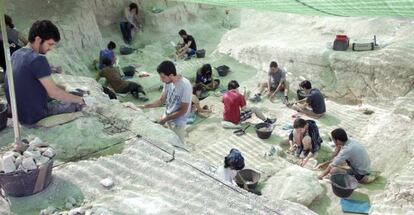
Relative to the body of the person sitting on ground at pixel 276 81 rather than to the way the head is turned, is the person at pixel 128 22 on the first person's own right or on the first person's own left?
on the first person's own right

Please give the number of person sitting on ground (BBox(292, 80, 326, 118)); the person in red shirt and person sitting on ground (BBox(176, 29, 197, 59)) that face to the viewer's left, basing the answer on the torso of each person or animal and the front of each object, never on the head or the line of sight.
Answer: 2

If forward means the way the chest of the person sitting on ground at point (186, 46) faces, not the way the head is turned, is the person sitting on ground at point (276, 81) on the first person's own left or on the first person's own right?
on the first person's own left

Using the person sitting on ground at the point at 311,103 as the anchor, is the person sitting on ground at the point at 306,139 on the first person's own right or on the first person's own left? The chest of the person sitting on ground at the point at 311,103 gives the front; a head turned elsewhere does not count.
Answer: on the first person's own left

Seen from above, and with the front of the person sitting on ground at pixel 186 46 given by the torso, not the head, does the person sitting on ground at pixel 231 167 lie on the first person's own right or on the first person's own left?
on the first person's own left

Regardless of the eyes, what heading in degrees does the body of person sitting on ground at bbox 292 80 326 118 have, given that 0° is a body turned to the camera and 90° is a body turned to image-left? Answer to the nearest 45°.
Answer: approximately 90°

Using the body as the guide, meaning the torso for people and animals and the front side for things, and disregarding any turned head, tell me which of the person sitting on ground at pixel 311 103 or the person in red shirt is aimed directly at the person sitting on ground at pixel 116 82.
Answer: the person sitting on ground at pixel 311 103

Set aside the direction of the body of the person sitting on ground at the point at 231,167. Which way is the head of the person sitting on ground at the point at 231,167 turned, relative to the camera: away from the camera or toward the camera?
away from the camera

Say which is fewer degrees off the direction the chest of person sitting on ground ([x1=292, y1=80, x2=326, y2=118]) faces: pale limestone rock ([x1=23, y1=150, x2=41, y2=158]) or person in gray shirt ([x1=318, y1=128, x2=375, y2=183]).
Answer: the pale limestone rock

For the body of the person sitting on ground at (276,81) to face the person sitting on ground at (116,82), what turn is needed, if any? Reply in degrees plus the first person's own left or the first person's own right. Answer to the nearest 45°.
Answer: approximately 45° to the first person's own right
